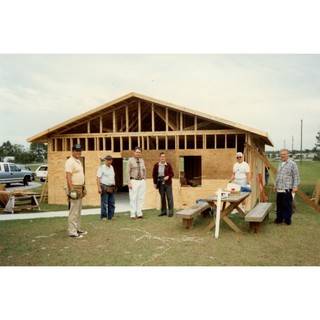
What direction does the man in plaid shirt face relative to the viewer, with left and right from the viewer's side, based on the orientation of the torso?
facing the viewer and to the left of the viewer

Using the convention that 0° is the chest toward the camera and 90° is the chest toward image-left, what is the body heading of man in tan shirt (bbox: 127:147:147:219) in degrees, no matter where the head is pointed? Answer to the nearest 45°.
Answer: approximately 0°

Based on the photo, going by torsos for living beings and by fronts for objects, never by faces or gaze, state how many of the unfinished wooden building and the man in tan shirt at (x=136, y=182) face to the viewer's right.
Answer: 0

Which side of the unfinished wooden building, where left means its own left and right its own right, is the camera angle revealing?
front

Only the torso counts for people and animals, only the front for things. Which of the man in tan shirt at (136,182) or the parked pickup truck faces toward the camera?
the man in tan shirt

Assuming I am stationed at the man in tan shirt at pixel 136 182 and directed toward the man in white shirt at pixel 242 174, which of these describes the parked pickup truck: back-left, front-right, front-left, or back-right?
back-left

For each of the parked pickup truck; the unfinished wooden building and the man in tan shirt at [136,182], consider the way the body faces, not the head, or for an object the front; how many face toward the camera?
2

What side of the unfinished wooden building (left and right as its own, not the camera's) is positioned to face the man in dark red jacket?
front

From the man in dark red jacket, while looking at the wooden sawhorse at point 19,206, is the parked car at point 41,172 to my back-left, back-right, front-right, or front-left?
front-right
